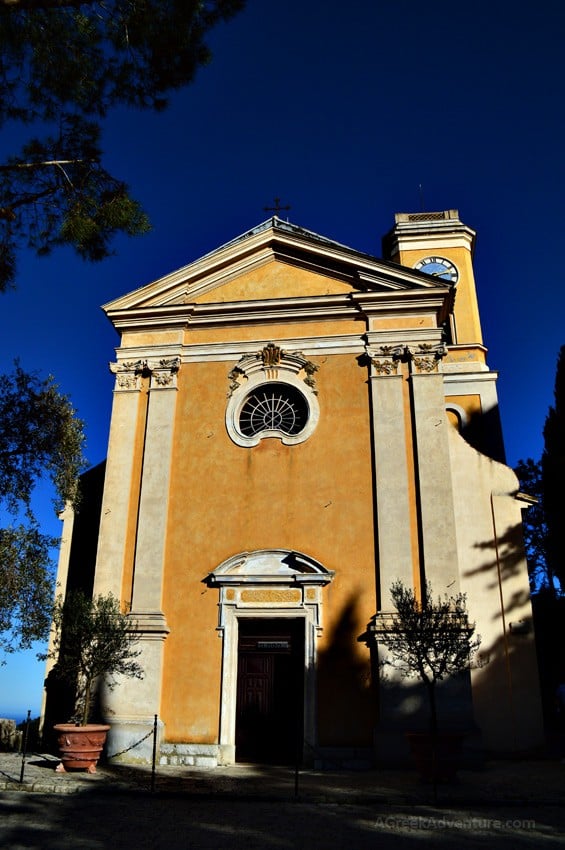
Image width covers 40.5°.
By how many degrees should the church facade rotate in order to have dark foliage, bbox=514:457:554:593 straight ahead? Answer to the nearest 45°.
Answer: approximately 135° to its left

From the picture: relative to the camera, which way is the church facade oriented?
toward the camera

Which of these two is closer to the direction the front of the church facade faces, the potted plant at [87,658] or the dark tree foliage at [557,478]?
the potted plant

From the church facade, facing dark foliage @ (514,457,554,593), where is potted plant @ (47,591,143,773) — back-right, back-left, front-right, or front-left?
back-left

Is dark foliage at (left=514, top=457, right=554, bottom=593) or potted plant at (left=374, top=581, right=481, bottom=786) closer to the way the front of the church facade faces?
the potted plant

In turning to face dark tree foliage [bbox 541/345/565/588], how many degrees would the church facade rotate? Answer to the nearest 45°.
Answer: approximately 135° to its left

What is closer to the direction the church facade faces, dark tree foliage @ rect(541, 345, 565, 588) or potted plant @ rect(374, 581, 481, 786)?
the potted plant

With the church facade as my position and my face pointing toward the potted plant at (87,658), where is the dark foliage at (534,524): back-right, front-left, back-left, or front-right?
back-right

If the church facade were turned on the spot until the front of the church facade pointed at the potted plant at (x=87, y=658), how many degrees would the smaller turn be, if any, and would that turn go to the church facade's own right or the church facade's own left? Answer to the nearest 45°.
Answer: approximately 90° to the church facade's own right
